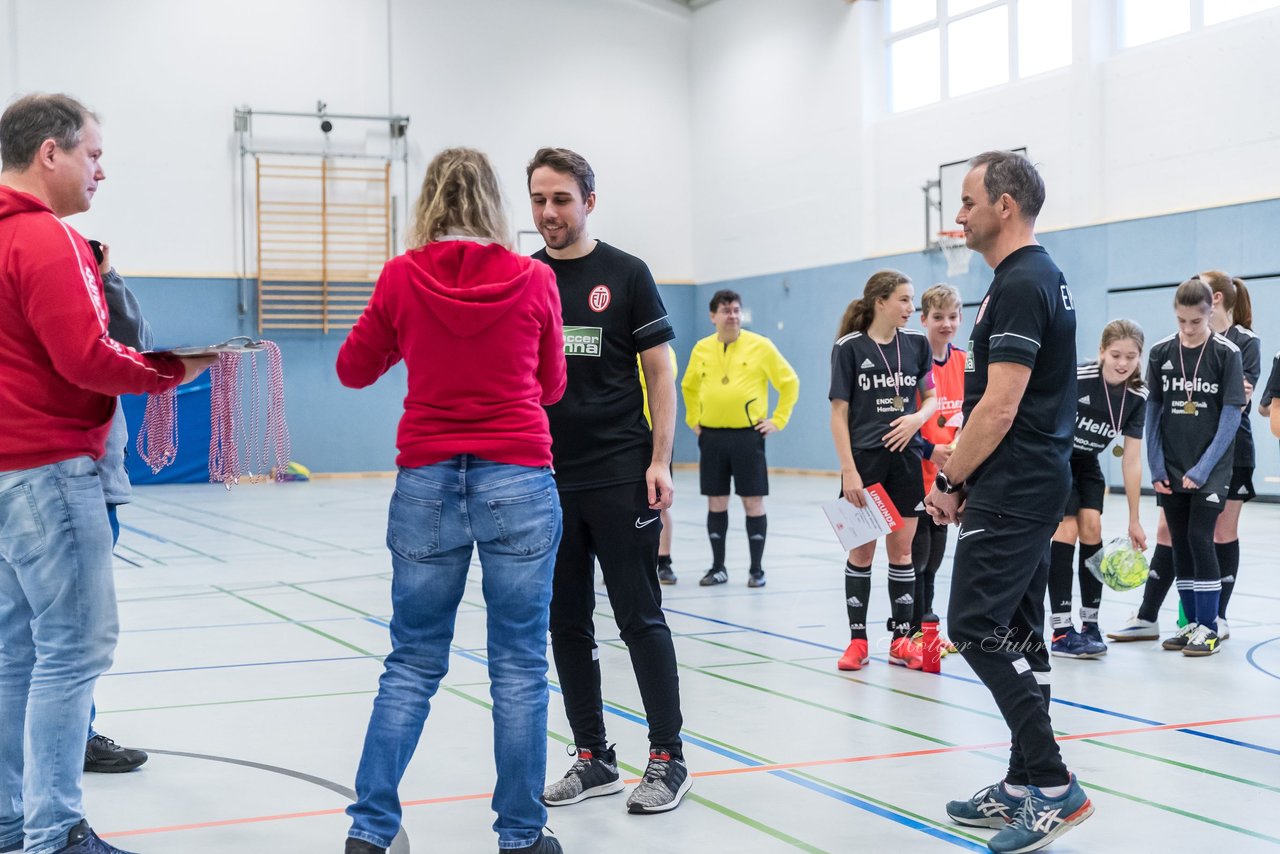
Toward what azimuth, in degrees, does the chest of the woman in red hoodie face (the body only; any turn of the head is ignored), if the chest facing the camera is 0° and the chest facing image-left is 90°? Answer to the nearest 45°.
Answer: approximately 180°

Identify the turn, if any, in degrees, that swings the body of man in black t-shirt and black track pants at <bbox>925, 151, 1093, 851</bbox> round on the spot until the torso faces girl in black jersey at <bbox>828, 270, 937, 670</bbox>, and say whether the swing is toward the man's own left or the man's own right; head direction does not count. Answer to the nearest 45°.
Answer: approximately 90° to the man's own right

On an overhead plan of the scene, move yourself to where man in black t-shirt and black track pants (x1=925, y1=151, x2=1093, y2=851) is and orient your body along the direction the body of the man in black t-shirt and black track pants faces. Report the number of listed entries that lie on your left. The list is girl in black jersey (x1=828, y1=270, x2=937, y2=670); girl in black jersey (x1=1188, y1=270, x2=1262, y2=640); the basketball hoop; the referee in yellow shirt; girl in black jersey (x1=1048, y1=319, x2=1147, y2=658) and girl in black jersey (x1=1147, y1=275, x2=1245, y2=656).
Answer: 0

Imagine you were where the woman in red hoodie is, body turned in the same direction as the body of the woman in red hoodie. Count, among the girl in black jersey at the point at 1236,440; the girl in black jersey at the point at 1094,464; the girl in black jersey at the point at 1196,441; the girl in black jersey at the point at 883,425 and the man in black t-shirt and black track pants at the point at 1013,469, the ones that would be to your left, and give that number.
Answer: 0

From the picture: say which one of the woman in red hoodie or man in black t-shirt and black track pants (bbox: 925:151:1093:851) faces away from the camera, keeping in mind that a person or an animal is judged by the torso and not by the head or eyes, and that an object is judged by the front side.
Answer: the woman in red hoodie

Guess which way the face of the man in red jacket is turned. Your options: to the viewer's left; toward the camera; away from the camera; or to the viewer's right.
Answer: to the viewer's right

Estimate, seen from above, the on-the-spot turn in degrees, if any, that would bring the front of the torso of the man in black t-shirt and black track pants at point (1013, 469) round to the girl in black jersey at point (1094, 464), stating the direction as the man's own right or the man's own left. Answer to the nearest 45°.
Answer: approximately 90° to the man's own right

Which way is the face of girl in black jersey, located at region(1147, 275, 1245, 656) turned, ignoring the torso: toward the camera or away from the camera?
toward the camera

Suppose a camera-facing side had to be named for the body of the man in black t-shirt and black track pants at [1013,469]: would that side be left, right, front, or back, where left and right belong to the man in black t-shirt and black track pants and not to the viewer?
left

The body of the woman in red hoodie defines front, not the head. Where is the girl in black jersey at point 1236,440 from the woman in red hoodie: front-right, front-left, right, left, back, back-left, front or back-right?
front-right

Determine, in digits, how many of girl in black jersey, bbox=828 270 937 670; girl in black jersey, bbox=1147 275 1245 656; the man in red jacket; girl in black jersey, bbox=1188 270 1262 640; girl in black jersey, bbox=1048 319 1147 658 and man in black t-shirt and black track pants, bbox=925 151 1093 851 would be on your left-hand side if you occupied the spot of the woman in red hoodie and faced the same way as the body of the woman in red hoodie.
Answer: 1

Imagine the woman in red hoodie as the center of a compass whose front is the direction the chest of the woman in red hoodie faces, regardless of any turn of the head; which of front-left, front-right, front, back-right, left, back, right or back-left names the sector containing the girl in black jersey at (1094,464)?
front-right

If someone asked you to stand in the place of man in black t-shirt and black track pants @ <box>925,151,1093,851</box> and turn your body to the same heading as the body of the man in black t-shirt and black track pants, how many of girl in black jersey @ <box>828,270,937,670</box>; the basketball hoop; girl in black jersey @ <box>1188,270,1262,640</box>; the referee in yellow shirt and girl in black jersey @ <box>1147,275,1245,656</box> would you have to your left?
0

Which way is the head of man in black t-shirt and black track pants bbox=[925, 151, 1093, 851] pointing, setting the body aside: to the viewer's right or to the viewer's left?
to the viewer's left

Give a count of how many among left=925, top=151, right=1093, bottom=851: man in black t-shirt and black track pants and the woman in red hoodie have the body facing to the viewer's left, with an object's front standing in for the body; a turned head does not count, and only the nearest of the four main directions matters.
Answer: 1

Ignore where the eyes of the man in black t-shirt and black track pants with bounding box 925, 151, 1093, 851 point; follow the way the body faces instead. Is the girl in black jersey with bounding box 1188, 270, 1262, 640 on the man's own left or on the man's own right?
on the man's own right

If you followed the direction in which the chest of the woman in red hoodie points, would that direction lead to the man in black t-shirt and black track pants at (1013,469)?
no

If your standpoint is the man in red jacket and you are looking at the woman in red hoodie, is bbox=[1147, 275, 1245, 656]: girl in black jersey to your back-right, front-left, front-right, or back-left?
front-left

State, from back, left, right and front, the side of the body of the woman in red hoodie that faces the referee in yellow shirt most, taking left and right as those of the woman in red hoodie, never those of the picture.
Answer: front
